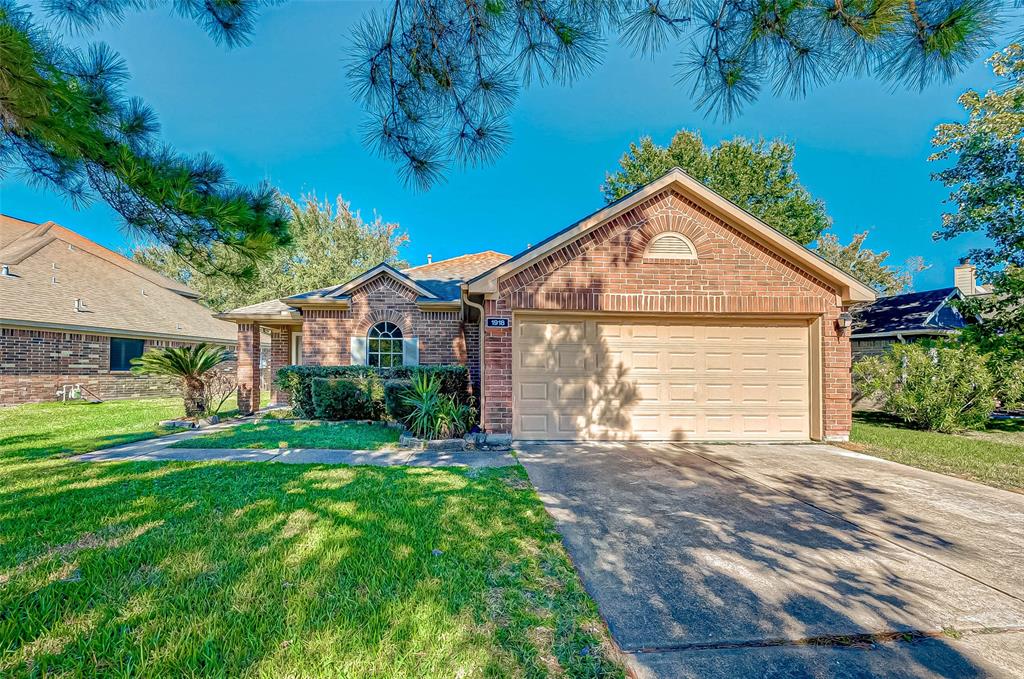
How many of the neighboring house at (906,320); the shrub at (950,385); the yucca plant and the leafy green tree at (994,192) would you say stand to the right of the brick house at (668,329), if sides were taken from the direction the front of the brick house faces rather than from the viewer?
1

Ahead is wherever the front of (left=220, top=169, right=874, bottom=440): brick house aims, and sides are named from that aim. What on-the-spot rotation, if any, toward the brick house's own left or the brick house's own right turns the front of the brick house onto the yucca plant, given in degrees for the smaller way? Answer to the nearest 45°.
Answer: approximately 90° to the brick house's own right

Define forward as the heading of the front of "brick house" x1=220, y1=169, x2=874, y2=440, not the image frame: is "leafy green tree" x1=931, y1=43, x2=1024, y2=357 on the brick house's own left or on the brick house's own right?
on the brick house's own left

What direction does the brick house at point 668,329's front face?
toward the camera

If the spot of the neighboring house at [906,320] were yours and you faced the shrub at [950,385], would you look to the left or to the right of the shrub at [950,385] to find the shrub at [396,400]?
right

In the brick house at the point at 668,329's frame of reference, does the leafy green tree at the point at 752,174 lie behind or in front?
behind

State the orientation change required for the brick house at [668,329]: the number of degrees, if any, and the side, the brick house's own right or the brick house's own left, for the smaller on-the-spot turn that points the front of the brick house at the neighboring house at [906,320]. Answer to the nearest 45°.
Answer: approximately 135° to the brick house's own left

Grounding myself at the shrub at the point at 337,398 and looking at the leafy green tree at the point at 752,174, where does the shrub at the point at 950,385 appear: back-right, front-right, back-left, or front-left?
front-right

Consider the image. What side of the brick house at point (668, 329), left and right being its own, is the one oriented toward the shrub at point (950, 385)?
left

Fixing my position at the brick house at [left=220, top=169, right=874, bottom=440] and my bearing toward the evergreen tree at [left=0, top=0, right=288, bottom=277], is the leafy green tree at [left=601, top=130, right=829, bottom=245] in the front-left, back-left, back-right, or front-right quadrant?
back-right
